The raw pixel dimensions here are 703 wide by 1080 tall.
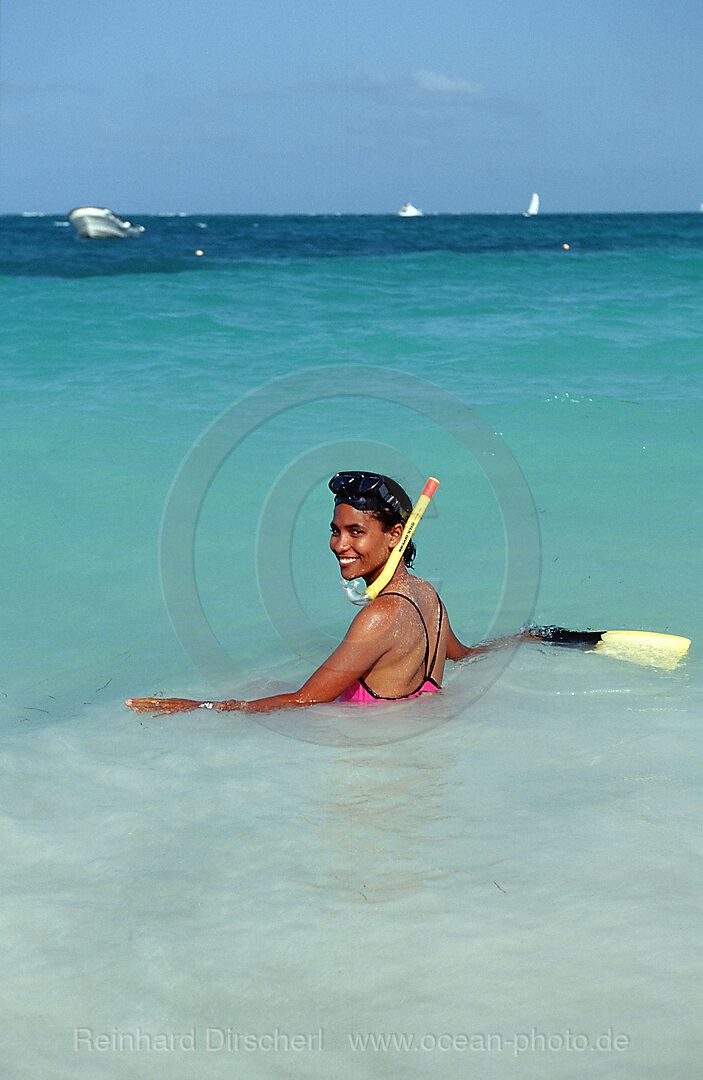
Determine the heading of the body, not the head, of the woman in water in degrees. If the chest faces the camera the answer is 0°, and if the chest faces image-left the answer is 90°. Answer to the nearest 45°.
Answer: approximately 135°
